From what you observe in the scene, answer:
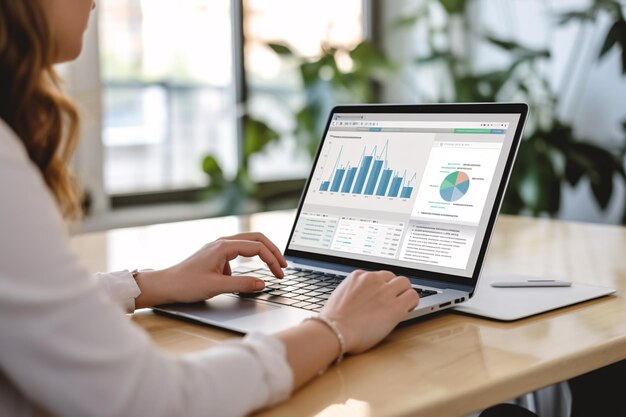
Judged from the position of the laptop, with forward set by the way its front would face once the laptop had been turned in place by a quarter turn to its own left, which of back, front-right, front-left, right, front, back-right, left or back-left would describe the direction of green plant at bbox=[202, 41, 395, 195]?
back-left

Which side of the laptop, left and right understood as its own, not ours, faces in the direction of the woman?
front

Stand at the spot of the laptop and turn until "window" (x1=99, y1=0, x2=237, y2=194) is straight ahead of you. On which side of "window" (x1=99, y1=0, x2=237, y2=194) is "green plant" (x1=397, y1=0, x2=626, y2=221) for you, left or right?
right

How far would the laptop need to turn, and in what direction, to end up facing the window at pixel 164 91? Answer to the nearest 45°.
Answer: approximately 135° to its right

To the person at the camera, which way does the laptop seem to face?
facing the viewer and to the left of the viewer

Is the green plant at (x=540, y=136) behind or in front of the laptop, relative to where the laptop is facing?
behind

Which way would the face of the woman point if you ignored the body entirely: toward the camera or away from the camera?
away from the camera
